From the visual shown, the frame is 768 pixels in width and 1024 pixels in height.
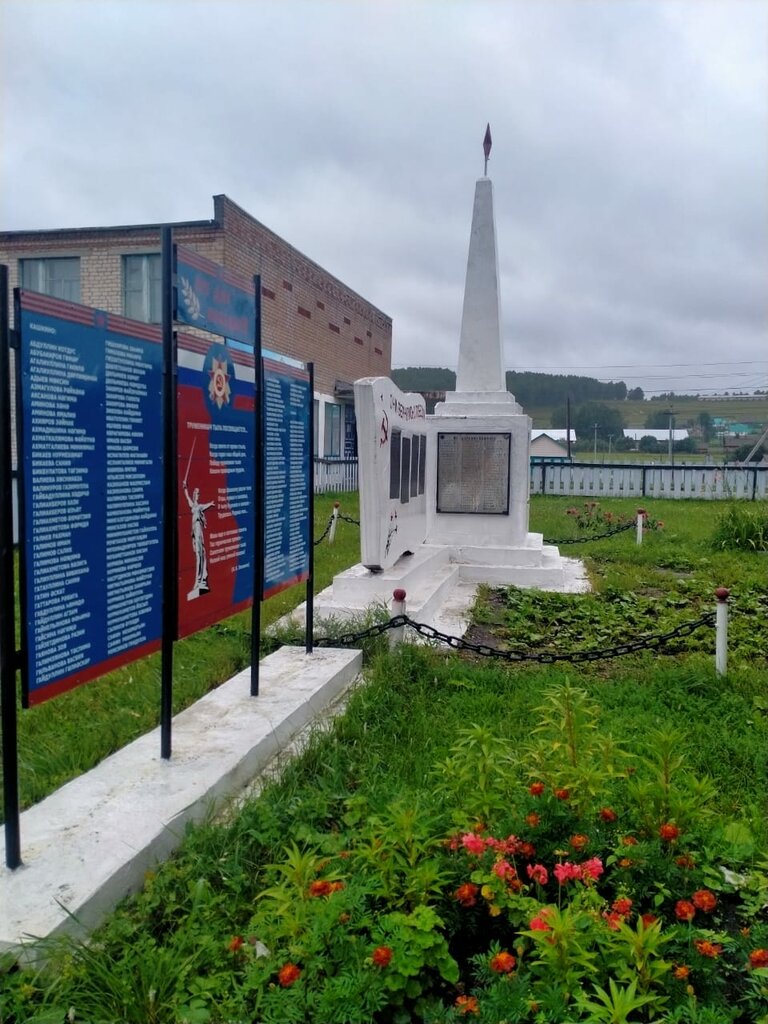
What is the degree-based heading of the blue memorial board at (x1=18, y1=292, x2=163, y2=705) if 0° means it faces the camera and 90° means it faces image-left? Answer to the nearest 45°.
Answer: approximately 315°

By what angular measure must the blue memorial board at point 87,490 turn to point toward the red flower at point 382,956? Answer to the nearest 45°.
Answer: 0° — it already faces it

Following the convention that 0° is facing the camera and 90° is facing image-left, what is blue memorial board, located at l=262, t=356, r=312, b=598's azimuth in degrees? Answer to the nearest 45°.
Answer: approximately 315°

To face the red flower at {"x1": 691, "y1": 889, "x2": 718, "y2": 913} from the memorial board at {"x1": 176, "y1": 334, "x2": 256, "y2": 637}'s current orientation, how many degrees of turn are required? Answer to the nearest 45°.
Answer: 0° — it already faces it

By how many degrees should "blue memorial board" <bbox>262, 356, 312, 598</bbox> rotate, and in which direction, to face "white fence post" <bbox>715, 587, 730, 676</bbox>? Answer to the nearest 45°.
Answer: approximately 45° to its left

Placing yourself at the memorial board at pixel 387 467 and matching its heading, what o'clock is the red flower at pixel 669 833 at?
The red flower is roughly at 1 o'clock from the memorial board.

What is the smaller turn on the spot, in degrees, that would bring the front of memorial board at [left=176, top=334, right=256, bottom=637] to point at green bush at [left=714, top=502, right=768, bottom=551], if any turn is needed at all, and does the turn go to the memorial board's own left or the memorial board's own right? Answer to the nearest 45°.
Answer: approximately 90° to the memorial board's own left

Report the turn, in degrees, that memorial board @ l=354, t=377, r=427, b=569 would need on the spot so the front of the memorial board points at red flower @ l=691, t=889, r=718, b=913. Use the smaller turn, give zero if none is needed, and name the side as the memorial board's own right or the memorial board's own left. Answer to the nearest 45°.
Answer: approximately 45° to the memorial board's own right

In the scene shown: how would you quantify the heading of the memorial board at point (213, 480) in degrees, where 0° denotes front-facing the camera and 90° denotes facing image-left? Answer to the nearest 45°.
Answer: approximately 315°

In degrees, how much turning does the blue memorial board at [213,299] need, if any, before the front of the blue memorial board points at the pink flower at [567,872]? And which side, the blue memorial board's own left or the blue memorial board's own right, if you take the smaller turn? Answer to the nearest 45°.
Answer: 0° — it already faces it

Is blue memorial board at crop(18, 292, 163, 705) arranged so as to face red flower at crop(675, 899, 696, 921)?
yes
